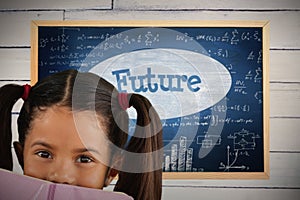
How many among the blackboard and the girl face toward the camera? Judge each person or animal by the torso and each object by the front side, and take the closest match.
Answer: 2

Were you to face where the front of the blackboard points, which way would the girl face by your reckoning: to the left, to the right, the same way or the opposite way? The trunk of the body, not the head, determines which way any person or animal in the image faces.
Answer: the same way

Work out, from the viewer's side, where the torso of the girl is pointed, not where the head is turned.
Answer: toward the camera

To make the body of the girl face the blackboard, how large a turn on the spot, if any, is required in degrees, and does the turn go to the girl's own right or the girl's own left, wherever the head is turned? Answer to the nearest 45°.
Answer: approximately 135° to the girl's own left

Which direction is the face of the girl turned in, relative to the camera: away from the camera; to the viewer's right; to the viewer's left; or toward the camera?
toward the camera

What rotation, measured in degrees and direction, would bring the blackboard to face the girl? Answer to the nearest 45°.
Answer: approximately 45° to its right

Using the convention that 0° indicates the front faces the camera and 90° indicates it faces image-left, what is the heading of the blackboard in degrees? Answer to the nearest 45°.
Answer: approximately 0°
